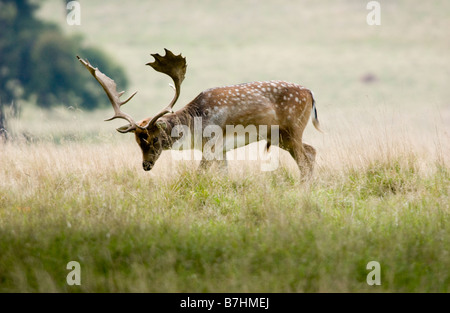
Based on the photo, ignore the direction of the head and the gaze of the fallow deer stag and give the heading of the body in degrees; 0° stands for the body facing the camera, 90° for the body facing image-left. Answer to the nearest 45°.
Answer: approximately 90°
